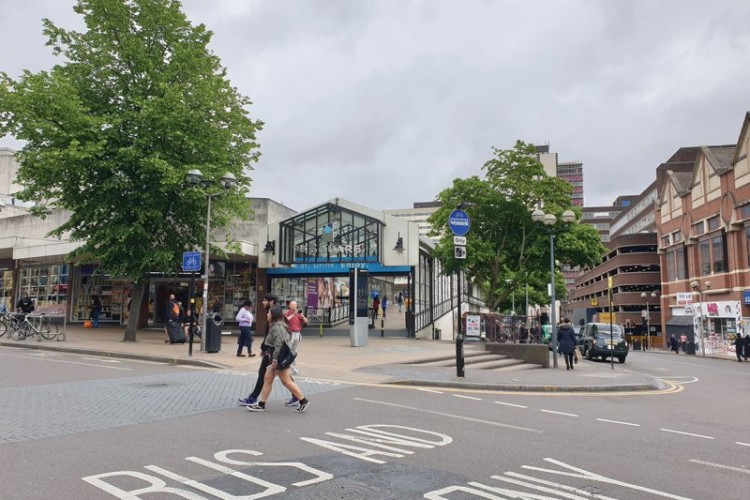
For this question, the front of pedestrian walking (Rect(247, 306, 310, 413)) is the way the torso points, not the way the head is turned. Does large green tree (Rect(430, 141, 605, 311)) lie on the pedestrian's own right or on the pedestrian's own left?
on the pedestrian's own right

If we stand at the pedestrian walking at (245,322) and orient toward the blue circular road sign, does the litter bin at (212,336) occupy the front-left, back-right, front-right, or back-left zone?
back-left

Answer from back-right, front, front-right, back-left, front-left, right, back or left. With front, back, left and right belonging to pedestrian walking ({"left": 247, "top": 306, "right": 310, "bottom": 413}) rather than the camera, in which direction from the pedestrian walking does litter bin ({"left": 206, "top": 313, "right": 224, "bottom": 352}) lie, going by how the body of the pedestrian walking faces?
right

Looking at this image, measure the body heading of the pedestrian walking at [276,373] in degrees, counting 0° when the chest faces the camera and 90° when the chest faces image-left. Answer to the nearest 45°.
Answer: approximately 90°

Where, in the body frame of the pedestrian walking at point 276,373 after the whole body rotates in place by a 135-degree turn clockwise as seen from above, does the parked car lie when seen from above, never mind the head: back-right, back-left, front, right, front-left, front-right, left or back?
front

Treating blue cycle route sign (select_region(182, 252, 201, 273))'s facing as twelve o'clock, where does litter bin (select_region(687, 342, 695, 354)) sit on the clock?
The litter bin is roughly at 8 o'clock from the blue cycle route sign.

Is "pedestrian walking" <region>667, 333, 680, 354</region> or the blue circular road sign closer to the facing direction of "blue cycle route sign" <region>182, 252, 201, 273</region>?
the blue circular road sign

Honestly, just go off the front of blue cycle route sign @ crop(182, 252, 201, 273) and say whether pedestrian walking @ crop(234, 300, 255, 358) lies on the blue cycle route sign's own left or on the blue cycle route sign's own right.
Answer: on the blue cycle route sign's own left

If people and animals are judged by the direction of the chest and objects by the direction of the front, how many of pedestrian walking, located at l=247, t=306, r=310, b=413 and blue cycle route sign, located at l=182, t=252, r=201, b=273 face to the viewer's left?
1

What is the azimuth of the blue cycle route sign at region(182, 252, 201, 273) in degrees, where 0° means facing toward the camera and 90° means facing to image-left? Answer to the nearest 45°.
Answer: approximately 0°

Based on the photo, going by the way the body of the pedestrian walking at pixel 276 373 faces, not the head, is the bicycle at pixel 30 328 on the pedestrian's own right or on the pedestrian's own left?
on the pedestrian's own right

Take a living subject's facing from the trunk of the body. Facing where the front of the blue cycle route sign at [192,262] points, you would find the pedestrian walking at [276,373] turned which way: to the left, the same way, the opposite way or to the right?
to the right
